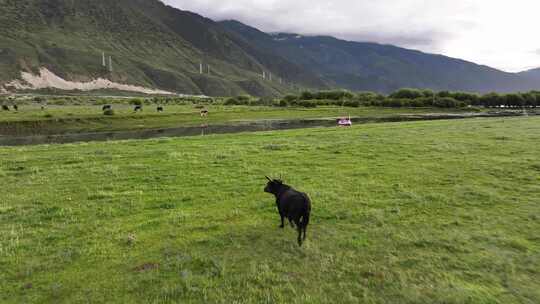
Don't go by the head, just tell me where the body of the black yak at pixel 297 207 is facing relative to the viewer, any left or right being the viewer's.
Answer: facing away from the viewer and to the left of the viewer
